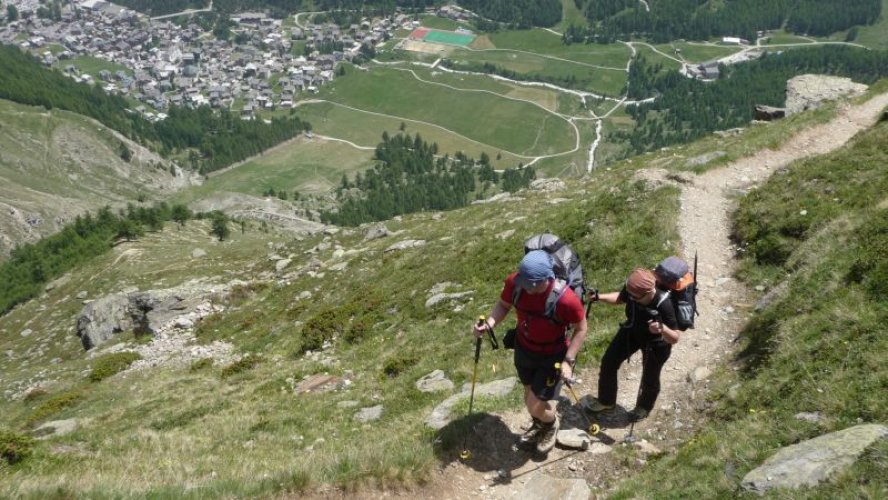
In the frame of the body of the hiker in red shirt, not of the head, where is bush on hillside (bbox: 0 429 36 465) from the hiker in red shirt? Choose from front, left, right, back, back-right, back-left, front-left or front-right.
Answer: front-right

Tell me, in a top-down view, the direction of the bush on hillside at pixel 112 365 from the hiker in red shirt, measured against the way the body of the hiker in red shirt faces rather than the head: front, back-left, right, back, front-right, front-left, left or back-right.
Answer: right

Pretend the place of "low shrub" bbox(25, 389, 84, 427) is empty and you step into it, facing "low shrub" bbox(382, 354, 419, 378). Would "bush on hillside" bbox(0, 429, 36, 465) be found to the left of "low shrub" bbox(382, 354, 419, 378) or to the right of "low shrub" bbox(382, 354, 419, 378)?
right

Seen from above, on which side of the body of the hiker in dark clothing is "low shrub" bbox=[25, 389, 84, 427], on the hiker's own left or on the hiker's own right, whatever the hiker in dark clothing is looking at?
on the hiker's own right

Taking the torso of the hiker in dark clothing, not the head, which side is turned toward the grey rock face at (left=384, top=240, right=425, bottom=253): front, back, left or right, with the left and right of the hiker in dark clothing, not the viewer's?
right

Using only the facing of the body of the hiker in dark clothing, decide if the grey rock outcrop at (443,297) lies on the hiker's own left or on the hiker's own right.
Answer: on the hiker's own right

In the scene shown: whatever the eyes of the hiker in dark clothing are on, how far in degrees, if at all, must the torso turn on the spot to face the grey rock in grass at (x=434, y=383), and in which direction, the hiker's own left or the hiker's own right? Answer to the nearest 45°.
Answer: approximately 90° to the hiker's own right

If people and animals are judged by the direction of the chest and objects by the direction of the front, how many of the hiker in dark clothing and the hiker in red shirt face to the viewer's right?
0

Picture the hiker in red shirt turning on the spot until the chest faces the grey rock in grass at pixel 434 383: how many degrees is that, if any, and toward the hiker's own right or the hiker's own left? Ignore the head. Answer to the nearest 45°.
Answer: approximately 90° to the hiker's own right

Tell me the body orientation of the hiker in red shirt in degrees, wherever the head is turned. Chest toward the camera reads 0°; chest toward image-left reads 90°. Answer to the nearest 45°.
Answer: approximately 45°
